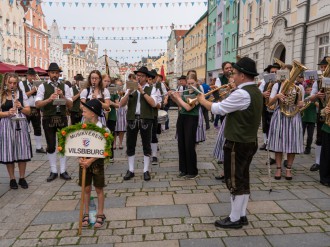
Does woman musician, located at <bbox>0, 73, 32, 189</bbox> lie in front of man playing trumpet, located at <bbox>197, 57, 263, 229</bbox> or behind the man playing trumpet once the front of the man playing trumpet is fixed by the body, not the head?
in front

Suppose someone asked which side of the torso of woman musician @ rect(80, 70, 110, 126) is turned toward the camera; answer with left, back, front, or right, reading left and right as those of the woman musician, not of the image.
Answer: front

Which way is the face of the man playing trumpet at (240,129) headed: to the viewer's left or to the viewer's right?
to the viewer's left

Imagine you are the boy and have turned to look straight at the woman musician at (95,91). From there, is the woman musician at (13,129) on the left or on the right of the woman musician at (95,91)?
left

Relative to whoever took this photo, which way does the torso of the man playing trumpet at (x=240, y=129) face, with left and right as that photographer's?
facing to the left of the viewer

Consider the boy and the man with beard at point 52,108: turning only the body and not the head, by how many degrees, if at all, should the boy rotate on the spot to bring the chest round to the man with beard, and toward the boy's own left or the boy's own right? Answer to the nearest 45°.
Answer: approximately 135° to the boy's own right

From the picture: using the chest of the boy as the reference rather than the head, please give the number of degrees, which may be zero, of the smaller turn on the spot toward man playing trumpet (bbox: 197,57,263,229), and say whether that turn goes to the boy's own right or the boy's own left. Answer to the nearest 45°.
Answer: approximately 135° to the boy's own left

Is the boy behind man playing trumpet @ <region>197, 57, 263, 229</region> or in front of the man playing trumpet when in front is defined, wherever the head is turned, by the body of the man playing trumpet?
in front

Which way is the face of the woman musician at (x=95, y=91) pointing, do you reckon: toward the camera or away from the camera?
toward the camera

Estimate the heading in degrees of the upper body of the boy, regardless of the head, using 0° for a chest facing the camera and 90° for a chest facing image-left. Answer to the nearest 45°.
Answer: approximately 45°

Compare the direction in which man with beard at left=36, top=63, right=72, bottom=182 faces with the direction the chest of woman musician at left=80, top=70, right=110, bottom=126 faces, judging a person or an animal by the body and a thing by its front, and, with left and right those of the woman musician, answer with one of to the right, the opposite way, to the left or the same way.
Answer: the same way

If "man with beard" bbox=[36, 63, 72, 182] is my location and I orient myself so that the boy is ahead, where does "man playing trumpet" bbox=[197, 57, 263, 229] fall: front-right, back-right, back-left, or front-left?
front-left

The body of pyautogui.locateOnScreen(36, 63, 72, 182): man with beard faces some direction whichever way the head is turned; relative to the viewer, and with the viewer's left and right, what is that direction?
facing the viewer
